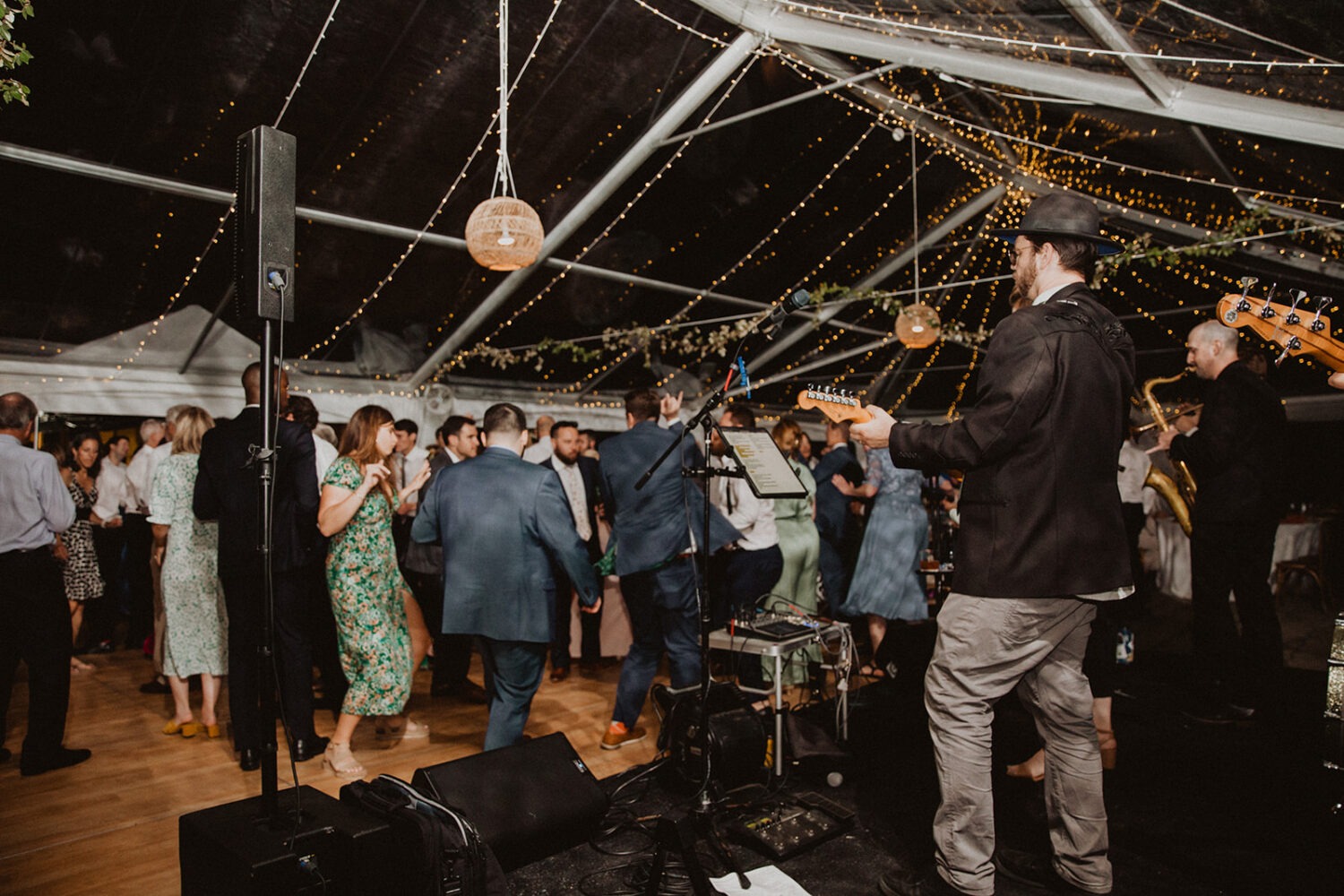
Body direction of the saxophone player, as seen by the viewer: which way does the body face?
to the viewer's left

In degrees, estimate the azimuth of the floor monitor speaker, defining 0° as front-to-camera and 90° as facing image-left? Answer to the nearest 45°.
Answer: approximately 315°

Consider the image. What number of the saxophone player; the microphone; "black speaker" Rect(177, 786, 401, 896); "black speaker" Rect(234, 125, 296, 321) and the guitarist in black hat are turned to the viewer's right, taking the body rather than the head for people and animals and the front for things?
1

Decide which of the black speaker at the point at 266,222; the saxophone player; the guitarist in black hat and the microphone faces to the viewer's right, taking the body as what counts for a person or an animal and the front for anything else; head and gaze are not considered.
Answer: the microphone

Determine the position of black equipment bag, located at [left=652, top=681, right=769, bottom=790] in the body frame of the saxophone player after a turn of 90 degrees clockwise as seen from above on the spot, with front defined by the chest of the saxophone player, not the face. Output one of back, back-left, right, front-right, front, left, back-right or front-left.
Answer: back-left

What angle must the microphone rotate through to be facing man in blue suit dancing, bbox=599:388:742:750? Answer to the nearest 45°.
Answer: approximately 135° to its left

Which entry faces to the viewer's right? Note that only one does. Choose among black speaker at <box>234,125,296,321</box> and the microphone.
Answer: the microphone

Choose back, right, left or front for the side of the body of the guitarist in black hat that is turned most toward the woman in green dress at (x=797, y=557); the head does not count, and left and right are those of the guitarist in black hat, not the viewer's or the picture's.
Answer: front

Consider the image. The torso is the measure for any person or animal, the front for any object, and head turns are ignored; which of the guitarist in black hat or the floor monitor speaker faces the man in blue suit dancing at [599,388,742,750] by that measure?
the guitarist in black hat

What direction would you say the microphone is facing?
to the viewer's right

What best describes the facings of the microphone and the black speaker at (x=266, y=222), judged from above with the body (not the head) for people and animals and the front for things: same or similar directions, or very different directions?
very different directions
